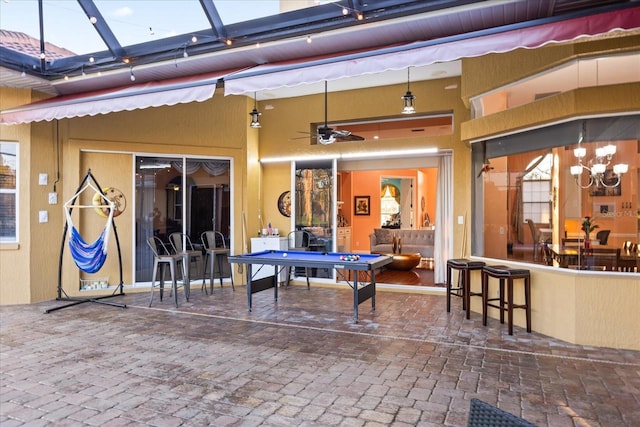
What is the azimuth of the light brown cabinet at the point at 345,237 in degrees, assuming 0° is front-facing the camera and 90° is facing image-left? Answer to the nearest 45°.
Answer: approximately 0°

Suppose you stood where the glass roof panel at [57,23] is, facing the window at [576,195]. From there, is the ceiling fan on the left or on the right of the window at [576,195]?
left

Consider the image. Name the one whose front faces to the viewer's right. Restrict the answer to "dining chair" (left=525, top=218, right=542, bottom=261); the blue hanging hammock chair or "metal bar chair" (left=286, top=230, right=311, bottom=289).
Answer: "dining chair" (left=525, top=218, right=542, bottom=261)

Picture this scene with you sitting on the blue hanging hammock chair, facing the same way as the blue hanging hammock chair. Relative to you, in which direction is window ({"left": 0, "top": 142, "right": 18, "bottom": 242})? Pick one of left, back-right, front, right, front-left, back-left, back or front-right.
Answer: back-right

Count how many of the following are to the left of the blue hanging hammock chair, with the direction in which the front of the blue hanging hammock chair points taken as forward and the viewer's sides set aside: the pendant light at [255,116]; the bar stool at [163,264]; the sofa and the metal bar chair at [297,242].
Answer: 4

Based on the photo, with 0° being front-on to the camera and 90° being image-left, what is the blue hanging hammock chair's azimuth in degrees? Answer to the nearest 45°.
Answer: approximately 0°

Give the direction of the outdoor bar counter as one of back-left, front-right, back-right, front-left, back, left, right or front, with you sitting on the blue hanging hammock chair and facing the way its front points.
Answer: front-left

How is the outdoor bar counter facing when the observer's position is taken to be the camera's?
facing the viewer and to the left of the viewer

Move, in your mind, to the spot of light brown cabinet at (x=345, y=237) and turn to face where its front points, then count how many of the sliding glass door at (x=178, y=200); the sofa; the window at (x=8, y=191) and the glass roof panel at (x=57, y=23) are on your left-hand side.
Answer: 1

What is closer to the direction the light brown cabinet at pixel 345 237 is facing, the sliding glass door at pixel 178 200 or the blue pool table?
the blue pool table
